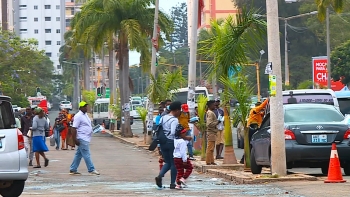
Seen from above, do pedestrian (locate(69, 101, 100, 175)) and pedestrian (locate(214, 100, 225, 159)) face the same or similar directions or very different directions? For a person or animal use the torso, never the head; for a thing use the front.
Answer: very different directions

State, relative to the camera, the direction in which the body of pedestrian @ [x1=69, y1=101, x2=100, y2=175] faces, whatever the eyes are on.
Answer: to the viewer's right

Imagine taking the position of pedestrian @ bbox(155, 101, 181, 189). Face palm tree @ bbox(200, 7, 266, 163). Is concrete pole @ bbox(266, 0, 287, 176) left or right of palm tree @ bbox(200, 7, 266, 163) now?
right
